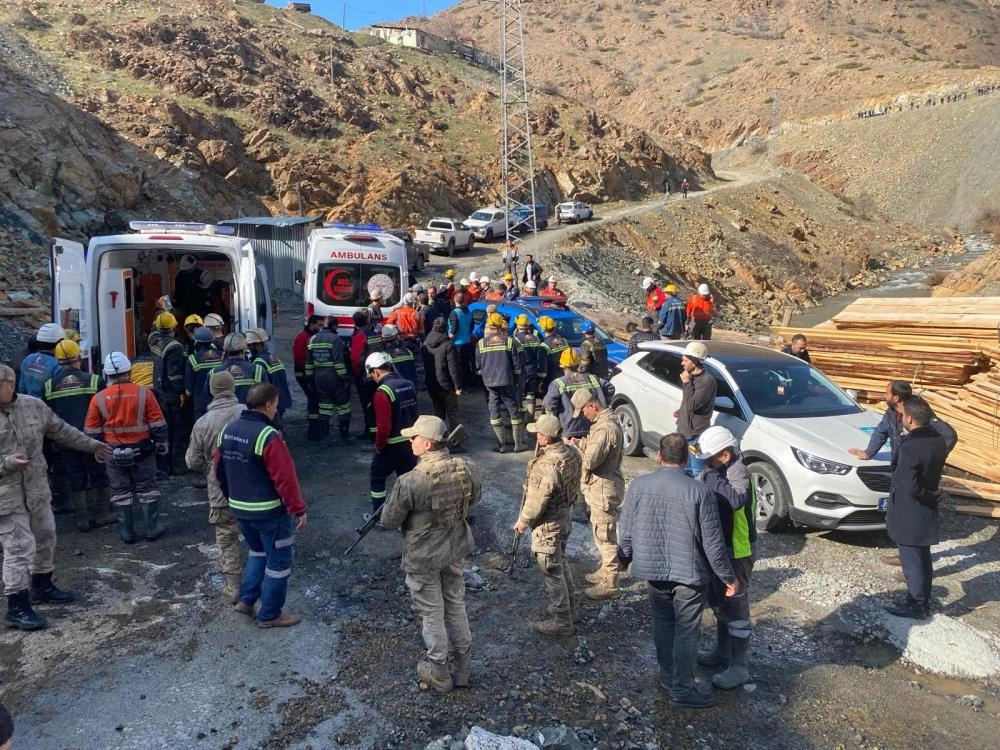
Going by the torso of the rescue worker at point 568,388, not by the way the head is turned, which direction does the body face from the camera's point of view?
away from the camera

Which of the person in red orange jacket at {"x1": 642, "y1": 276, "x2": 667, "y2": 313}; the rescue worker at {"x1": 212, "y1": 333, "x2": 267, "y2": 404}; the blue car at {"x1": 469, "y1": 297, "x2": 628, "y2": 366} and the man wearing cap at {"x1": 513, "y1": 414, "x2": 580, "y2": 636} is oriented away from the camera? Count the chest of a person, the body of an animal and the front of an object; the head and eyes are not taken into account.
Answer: the rescue worker

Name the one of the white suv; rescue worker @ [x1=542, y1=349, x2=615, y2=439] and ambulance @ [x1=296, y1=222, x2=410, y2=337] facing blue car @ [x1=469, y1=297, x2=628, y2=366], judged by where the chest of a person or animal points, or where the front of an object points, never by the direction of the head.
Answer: the rescue worker

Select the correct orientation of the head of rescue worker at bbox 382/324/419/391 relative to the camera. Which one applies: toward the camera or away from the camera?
away from the camera

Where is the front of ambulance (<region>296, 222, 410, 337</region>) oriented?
away from the camera

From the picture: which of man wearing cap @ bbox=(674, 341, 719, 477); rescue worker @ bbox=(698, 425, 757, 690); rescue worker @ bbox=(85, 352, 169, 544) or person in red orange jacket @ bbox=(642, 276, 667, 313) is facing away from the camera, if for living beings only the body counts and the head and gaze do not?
rescue worker @ bbox=(85, 352, 169, 544)

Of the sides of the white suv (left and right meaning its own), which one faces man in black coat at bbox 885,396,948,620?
front

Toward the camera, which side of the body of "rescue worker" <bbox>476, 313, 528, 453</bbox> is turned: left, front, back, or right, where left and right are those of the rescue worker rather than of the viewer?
back

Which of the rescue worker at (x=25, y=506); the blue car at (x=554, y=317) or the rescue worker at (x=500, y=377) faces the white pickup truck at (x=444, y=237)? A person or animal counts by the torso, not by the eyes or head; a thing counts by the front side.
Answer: the rescue worker at (x=500, y=377)

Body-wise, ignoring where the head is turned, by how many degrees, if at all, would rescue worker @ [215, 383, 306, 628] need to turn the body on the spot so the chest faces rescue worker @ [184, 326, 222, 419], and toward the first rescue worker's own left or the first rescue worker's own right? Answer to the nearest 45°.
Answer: approximately 45° to the first rescue worker's own left

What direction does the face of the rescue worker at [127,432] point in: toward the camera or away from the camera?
away from the camera

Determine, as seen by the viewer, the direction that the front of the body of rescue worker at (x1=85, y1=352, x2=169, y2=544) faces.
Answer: away from the camera

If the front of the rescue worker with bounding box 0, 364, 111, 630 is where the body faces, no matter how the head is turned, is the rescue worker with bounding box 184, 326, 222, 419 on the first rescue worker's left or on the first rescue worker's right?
on the first rescue worker's left
